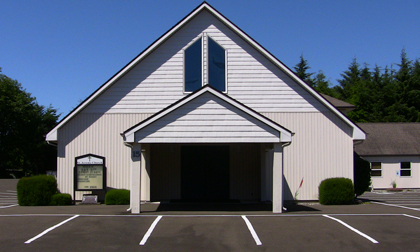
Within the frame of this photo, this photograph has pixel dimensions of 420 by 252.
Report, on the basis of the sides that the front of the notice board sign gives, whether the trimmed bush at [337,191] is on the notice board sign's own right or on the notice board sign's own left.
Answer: on the notice board sign's own left

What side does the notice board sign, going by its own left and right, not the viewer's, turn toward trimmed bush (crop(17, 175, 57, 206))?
right

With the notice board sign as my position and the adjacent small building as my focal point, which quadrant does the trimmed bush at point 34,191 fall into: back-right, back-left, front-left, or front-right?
back-left

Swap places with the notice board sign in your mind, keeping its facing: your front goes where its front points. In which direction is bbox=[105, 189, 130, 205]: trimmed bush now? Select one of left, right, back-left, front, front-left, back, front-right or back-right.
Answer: front-left

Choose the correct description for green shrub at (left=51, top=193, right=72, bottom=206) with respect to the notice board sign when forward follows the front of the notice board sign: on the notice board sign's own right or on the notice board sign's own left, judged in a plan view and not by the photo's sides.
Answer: on the notice board sign's own right

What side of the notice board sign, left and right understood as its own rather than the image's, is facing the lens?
front
